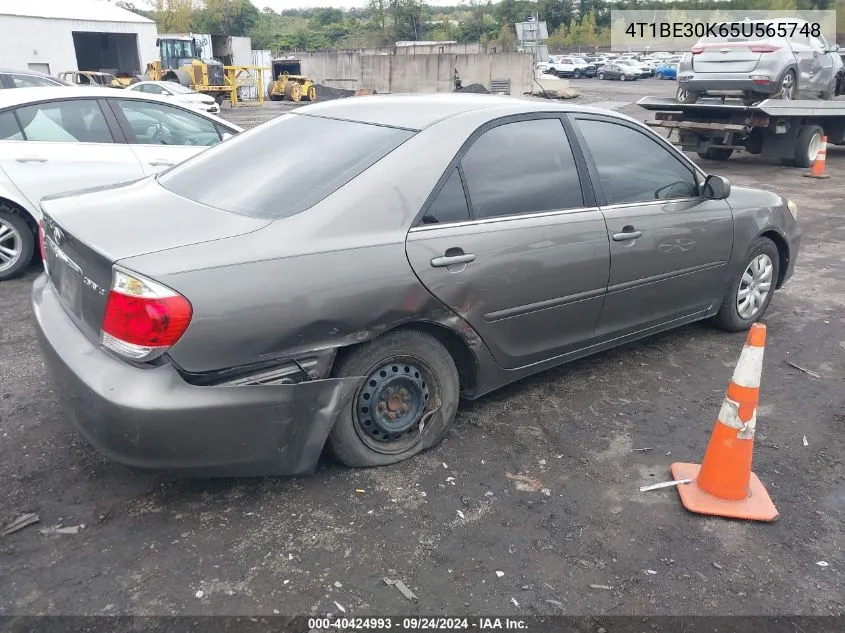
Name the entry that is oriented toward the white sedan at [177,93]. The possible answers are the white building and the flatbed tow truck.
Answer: the white building

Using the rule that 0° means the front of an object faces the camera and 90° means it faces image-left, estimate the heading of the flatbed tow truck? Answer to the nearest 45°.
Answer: approximately 225°

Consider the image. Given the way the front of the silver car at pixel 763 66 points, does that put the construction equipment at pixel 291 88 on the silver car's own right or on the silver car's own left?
on the silver car's own left

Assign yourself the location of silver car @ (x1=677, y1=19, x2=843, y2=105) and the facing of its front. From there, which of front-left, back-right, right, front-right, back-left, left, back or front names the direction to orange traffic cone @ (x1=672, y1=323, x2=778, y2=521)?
back-right

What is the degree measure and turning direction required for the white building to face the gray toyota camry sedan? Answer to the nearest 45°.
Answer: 0° — it already faces it

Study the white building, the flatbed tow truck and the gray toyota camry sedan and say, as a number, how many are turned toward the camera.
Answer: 1

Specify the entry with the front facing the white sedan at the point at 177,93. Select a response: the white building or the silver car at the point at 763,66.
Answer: the white building
